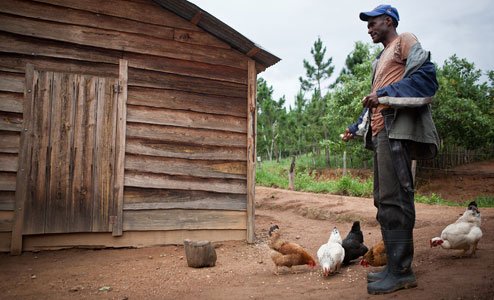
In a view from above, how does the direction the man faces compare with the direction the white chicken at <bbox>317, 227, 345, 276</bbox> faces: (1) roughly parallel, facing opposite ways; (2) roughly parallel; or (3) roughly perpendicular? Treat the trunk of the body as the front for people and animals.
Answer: roughly perpendicular

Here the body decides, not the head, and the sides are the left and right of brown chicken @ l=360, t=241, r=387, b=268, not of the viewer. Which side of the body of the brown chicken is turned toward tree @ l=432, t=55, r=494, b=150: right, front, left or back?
right

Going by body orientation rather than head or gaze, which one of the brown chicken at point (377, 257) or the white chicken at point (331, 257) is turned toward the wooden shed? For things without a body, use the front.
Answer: the brown chicken

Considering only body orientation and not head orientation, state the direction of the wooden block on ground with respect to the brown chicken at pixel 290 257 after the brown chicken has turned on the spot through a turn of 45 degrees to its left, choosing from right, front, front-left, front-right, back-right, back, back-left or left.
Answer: back-left

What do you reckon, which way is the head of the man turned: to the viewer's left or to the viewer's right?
to the viewer's left

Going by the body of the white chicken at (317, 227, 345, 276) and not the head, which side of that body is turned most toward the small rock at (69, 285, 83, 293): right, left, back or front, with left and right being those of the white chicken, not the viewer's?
right

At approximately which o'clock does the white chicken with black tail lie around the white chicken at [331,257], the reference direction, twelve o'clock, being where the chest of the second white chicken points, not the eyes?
The white chicken with black tail is roughly at 9 o'clock from the white chicken at [331,257].

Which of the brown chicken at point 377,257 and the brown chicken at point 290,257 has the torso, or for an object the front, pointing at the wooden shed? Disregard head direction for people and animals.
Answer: the brown chicken at point 377,257

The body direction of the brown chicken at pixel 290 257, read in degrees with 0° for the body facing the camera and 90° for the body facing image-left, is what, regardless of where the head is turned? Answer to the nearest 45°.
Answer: approximately 270°

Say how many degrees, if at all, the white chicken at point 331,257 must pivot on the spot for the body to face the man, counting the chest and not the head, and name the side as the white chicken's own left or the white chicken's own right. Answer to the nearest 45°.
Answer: approximately 45° to the white chicken's own left

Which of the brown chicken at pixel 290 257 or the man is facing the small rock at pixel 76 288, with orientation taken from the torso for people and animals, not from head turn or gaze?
the man

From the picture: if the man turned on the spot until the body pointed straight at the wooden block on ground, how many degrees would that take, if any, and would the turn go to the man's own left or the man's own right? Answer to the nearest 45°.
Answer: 0° — they already face it

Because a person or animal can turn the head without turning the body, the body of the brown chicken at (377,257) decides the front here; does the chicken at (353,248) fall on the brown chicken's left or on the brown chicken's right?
on the brown chicken's right

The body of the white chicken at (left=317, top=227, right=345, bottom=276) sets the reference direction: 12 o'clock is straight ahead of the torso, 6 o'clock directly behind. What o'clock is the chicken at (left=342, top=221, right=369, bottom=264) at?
The chicken is roughly at 7 o'clock from the white chicken.

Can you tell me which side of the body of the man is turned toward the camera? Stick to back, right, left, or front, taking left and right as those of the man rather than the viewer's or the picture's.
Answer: left

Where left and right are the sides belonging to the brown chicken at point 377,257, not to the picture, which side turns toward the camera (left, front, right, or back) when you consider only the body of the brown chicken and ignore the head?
left
